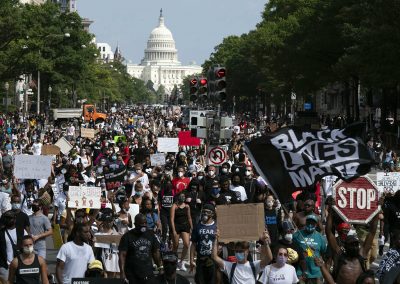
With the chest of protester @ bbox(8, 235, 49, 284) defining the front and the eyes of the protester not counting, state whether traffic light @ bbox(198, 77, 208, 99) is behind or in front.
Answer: behind

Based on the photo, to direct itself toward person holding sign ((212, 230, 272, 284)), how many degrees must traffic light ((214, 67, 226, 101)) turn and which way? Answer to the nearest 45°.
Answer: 0° — it already faces them

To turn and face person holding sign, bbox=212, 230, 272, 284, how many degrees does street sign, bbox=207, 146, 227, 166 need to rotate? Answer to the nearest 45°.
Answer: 0° — it already faces them

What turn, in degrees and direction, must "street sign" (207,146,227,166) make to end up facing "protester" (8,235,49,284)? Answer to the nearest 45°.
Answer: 0° — it already faces them

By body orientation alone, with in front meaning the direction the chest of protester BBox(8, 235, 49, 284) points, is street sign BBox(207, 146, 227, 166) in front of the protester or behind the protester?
behind

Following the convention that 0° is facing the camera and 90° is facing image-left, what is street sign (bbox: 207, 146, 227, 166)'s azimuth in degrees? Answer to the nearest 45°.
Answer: approximately 0°

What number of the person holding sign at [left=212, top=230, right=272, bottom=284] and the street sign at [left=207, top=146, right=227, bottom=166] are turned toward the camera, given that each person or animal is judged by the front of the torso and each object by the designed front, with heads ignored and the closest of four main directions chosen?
2

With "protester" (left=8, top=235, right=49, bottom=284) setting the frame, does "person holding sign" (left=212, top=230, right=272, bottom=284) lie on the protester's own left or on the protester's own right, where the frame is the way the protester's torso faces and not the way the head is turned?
on the protester's own left

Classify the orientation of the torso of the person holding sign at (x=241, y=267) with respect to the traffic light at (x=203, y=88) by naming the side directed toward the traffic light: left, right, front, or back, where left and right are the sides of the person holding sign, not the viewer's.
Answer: back

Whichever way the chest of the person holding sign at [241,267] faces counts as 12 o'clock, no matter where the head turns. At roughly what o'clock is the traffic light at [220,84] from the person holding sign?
The traffic light is roughly at 6 o'clock from the person holding sign.
